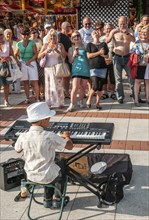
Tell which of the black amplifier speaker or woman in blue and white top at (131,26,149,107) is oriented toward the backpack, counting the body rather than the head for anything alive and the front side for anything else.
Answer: the woman in blue and white top

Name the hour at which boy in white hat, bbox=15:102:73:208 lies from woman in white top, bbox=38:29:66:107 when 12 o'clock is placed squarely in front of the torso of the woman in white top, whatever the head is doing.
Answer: The boy in white hat is roughly at 12 o'clock from the woman in white top.

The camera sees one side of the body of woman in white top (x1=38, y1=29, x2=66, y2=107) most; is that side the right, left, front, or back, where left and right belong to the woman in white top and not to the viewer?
front

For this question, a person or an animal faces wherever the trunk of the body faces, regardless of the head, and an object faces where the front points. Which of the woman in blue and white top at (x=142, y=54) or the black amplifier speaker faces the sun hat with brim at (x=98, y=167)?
the woman in blue and white top

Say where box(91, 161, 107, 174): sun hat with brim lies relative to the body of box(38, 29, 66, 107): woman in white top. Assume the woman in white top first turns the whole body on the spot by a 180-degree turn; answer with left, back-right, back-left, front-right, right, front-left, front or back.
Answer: back

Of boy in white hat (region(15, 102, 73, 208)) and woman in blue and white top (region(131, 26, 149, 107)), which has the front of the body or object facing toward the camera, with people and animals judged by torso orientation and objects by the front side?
the woman in blue and white top

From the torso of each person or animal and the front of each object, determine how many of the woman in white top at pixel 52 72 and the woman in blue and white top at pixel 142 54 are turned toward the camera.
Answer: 2

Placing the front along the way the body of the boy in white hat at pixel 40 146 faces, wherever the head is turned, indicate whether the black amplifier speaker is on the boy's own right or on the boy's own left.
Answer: on the boy's own left

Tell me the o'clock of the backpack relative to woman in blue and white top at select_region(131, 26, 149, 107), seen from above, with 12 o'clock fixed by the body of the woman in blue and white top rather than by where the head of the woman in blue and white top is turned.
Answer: The backpack is roughly at 12 o'clock from the woman in blue and white top.

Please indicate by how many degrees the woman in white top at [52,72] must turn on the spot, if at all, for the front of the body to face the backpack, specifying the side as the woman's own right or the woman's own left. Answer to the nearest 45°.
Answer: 0° — they already face it

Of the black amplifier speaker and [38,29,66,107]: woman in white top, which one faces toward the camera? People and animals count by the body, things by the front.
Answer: the woman in white top

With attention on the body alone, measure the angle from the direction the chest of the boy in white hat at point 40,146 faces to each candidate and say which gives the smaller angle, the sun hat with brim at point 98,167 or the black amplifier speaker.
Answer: the sun hat with brim

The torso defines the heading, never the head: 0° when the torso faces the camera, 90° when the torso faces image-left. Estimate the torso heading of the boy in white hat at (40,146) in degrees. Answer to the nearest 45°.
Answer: approximately 225°

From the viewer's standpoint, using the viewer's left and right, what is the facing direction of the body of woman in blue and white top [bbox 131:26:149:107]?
facing the viewer
